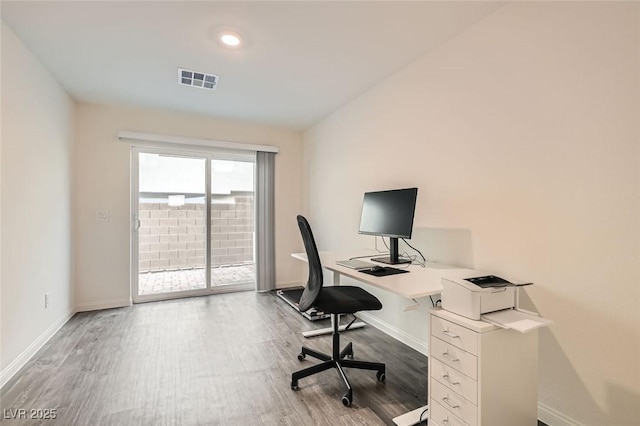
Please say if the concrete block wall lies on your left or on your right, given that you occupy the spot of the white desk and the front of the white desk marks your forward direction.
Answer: on your right

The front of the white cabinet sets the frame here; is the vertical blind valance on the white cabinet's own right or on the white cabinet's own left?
on the white cabinet's own right

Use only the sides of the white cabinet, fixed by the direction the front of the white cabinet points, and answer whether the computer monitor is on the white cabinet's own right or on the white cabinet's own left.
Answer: on the white cabinet's own right

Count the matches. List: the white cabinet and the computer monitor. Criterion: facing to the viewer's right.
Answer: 0

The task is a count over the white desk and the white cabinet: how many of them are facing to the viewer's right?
0

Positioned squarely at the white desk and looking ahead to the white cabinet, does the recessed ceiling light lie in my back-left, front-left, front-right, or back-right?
back-right

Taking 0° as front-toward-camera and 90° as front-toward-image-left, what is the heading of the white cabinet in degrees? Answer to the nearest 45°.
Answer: approximately 45°

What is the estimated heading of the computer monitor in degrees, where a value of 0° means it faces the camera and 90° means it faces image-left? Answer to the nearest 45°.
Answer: approximately 45°
